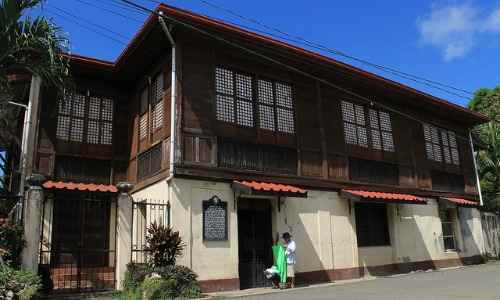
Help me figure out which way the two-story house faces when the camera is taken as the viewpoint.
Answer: facing the viewer and to the right of the viewer

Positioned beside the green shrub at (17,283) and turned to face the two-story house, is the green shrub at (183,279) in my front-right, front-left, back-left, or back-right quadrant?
front-right

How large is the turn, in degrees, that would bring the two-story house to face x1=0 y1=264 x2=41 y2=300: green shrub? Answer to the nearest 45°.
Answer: approximately 90° to its right

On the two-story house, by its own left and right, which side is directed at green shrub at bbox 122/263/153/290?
right

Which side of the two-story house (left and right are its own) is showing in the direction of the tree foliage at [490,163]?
left

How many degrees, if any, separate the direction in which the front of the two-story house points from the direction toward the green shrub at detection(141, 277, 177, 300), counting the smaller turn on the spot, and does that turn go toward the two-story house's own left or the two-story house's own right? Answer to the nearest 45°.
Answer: approximately 45° to the two-story house's own right

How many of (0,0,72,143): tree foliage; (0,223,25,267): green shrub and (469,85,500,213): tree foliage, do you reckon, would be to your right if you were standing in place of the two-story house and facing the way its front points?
2

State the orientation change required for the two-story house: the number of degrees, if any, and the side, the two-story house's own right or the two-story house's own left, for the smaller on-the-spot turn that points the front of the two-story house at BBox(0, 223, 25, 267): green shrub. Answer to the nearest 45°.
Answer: approximately 90° to the two-story house's own right
